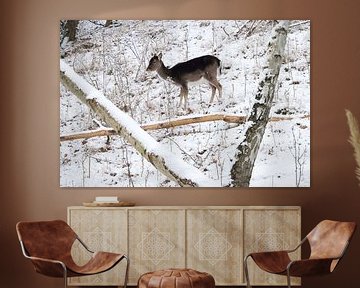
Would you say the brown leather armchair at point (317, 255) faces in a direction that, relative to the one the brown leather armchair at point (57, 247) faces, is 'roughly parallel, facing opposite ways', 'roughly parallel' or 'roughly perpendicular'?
roughly perpendicular

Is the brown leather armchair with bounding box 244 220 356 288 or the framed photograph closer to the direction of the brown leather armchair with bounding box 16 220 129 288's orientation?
the brown leather armchair

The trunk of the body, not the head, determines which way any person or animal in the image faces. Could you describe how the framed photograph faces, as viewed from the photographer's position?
facing the viewer

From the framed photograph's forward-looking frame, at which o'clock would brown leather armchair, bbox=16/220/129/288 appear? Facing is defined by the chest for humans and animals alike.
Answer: The brown leather armchair is roughly at 2 o'clock from the framed photograph.

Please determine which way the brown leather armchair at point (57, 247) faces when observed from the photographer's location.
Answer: facing the viewer and to the right of the viewer

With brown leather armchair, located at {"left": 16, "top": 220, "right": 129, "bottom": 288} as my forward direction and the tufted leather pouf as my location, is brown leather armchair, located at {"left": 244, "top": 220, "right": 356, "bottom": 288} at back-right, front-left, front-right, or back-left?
back-right

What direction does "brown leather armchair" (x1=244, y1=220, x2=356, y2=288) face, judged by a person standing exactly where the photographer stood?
facing the viewer and to the left of the viewer

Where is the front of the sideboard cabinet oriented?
toward the camera

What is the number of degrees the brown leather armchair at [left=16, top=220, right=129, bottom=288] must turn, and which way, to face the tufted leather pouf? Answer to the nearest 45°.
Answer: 0° — it already faces it

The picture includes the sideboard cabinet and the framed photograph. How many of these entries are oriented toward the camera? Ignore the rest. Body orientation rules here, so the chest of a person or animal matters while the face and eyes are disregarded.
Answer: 2

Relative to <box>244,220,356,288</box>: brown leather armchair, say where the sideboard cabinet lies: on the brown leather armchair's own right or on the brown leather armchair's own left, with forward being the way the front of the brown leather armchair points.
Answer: on the brown leather armchair's own right

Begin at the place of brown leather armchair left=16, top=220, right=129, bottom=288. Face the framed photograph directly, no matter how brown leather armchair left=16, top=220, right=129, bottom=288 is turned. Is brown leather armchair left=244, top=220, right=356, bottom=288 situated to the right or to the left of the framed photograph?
right
